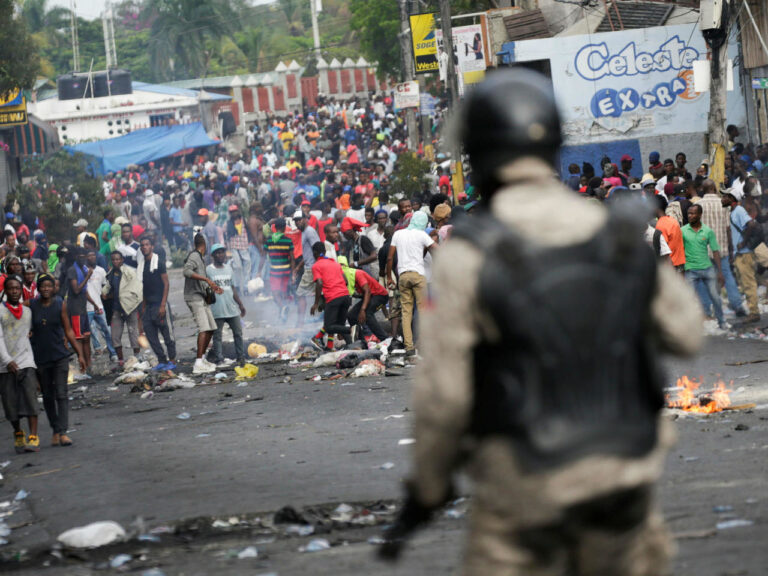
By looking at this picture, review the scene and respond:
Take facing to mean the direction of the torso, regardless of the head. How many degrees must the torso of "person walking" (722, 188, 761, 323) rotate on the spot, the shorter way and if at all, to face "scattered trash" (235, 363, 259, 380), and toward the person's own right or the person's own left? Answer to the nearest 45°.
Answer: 0° — they already face it

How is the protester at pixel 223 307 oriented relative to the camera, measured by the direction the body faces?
toward the camera

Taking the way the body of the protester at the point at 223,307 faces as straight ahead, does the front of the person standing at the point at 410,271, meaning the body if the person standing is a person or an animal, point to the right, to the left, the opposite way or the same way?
the opposite way

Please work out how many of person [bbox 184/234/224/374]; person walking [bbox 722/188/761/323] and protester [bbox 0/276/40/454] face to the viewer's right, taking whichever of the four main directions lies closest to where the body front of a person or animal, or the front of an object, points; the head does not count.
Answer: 1

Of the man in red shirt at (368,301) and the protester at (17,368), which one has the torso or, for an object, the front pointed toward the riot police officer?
the protester

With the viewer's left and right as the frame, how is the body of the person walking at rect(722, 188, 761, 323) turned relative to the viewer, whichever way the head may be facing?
facing to the left of the viewer

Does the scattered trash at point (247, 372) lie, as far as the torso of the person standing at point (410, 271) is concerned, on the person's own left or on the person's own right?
on the person's own left

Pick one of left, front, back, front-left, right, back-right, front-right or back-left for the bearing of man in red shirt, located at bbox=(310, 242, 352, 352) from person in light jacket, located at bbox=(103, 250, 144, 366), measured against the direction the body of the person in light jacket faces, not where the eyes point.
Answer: left

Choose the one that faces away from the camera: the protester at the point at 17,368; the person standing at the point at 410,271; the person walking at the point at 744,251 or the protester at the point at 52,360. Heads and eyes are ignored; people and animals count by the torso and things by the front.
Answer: the person standing at the point at 410,271

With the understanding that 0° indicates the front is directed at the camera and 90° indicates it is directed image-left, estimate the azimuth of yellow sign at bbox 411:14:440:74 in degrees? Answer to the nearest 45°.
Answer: approximately 0°

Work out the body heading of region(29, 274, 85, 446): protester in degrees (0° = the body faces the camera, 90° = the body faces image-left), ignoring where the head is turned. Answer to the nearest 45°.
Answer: approximately 0°
